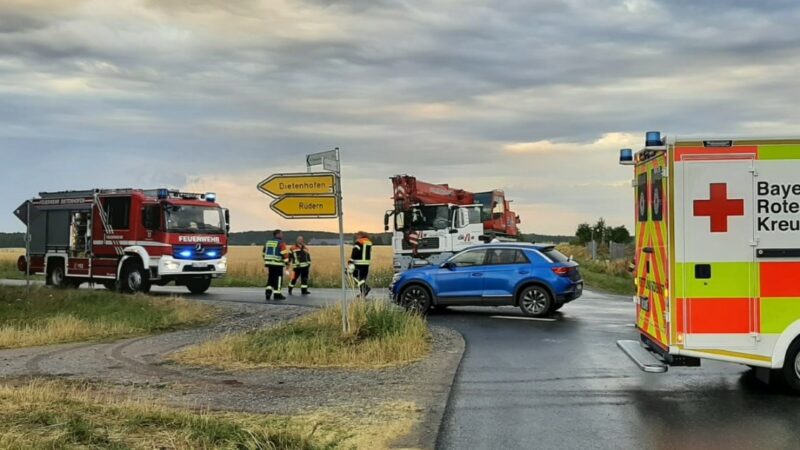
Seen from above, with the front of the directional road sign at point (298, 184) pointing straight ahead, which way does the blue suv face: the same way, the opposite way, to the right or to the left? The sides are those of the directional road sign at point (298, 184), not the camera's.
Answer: to the right

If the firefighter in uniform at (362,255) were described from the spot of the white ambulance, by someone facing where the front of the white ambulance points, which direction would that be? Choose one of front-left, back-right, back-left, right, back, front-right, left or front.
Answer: back-left

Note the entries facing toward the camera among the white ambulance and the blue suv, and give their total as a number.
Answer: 0

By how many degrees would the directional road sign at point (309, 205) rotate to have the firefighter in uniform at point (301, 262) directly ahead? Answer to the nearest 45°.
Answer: approximately 180°

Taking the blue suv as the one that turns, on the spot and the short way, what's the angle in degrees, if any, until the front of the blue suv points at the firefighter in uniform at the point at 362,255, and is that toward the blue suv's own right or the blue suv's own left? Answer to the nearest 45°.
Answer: approximately 45° to the blue suv's own right

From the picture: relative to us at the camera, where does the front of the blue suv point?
facing to the left of the viewer

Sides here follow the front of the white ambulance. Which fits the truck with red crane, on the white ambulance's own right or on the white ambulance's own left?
on the white ambulance's own left

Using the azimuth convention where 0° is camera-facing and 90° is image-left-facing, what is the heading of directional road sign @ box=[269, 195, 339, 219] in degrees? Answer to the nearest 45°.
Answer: approximately 0°

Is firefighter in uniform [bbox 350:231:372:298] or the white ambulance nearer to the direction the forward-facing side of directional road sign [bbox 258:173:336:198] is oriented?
the white ambulance

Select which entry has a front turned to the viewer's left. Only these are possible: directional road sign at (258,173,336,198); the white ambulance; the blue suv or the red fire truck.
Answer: the blue suv

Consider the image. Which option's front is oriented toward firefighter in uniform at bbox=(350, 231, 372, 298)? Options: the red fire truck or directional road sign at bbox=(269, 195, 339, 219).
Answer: the red fire truck

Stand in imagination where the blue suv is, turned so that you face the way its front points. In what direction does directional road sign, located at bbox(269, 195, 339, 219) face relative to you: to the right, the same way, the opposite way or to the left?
to the left
